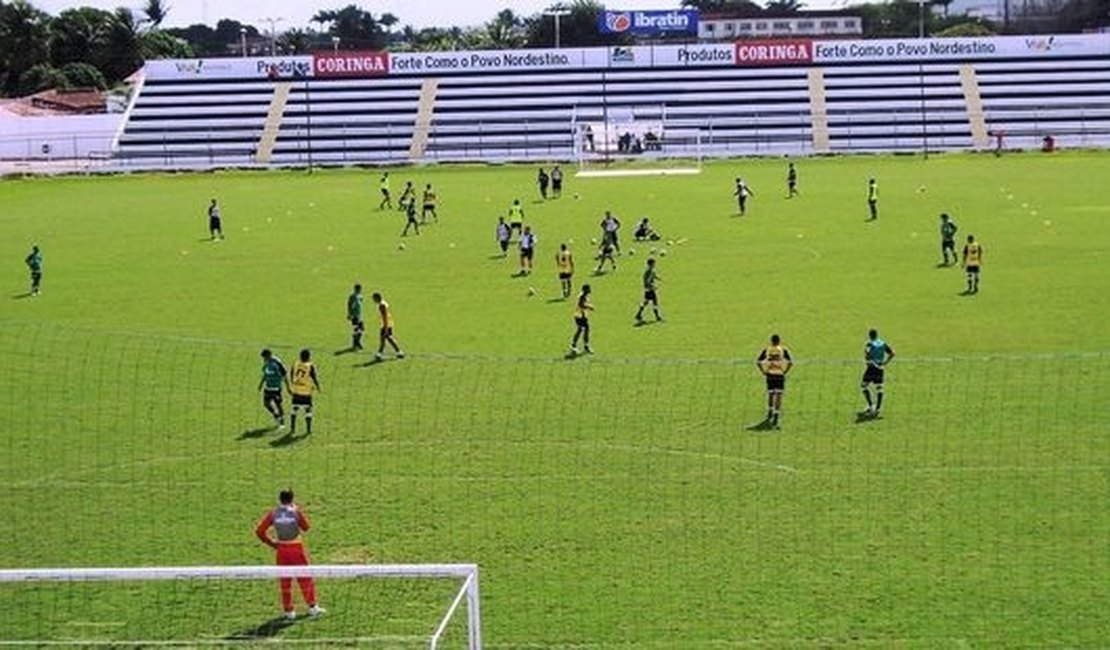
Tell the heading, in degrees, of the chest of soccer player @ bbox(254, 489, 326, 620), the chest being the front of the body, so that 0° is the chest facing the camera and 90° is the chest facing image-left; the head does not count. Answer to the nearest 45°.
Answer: approximately 225°

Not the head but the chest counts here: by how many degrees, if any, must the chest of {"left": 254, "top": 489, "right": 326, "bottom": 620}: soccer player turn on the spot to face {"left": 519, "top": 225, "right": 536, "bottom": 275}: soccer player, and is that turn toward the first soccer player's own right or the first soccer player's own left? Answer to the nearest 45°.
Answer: approximately 45° to the first soccer player's own left
